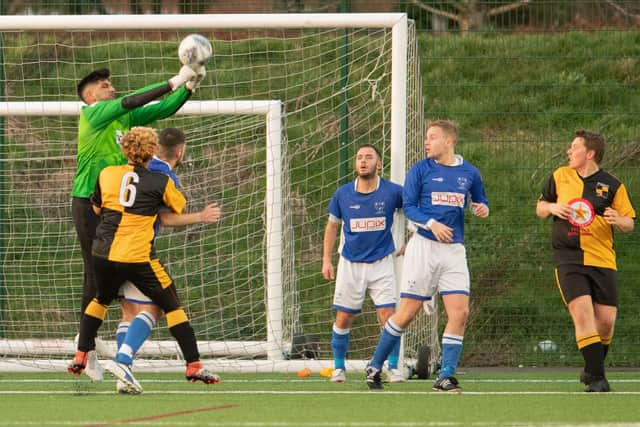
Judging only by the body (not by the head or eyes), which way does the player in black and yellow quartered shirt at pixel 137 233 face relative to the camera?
away from the camera

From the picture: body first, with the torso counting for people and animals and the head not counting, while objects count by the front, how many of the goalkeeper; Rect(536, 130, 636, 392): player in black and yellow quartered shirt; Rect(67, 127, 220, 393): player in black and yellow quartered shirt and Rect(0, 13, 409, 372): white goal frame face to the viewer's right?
1

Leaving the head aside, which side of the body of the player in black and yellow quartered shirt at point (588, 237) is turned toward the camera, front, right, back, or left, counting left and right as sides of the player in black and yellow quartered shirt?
front

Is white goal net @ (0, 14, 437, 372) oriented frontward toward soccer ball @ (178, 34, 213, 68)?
yes

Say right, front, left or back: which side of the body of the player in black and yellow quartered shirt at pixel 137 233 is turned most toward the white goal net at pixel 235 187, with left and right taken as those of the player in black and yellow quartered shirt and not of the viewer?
front

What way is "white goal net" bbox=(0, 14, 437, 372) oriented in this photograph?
toward the camera

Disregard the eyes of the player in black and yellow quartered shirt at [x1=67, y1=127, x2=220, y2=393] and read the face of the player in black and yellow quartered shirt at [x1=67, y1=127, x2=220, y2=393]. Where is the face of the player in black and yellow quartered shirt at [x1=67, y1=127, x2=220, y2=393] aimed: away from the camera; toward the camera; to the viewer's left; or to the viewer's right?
away from the camera

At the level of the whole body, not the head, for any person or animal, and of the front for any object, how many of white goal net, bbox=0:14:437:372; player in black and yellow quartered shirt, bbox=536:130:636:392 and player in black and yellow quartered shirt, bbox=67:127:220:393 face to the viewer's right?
0

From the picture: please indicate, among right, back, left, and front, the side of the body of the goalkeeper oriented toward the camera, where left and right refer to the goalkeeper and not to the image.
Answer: right

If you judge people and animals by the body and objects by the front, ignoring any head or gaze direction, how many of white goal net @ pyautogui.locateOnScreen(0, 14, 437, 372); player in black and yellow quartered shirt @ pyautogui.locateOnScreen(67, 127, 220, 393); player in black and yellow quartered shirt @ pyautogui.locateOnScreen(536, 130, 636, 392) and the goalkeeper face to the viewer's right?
1
